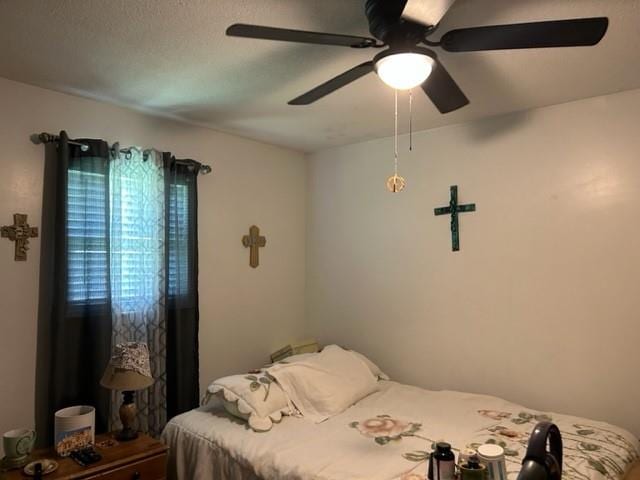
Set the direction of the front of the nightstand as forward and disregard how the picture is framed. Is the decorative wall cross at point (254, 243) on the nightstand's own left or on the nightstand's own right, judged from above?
on the nightstand's own left

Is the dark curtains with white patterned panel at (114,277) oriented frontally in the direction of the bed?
yes

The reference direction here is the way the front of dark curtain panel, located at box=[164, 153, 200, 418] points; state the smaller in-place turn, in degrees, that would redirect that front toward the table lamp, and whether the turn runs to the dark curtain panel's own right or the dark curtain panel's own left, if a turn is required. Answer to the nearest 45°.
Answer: approximately 90° to the dark curtain panel's own right

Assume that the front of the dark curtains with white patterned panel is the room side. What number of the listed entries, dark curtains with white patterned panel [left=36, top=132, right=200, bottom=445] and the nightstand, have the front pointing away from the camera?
0

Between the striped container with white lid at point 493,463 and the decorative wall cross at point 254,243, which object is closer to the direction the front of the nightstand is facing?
the striped container with white lid

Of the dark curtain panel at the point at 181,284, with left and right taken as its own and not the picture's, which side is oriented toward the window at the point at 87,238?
right

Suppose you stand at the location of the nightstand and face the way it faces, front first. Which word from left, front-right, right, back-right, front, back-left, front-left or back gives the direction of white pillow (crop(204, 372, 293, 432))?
front-left

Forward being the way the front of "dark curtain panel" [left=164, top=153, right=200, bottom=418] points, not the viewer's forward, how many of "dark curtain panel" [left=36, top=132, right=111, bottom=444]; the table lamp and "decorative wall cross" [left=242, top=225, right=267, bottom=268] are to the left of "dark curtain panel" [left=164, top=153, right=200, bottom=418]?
1
